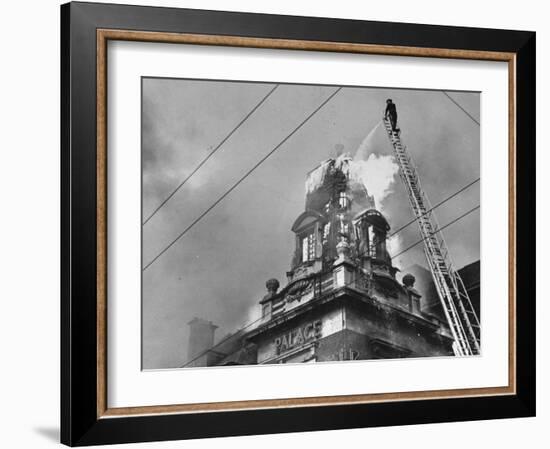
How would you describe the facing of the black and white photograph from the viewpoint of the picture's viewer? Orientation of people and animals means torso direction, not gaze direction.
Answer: facing the viewer and to the right of the viewer
